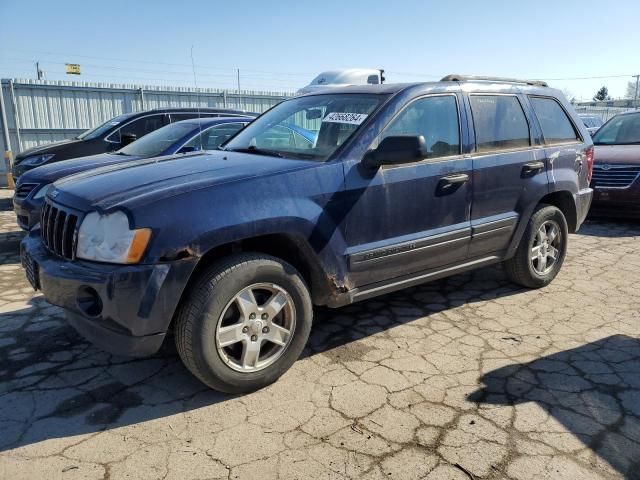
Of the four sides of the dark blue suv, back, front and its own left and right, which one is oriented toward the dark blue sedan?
right

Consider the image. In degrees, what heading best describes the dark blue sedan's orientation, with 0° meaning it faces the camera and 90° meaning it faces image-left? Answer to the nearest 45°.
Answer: approximately 45°

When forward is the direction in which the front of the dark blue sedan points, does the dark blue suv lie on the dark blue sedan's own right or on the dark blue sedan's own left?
on the dark blue sedan's own left

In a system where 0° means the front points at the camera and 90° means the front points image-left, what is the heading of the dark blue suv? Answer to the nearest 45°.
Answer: approximately 45°

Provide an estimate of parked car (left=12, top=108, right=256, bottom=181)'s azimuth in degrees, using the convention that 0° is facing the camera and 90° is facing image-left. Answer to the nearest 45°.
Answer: approximately 45°

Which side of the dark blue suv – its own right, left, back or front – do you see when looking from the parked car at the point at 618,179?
back

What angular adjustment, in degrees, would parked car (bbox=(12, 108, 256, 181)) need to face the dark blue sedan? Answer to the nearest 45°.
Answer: approximately 45° to its left

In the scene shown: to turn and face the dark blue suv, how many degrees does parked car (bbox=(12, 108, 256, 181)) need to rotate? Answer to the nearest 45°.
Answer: approximately 45° to its left

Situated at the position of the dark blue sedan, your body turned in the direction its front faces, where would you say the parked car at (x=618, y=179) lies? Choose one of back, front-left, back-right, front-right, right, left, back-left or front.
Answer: back-left

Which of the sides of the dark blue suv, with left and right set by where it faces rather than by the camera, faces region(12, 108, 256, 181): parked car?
right
